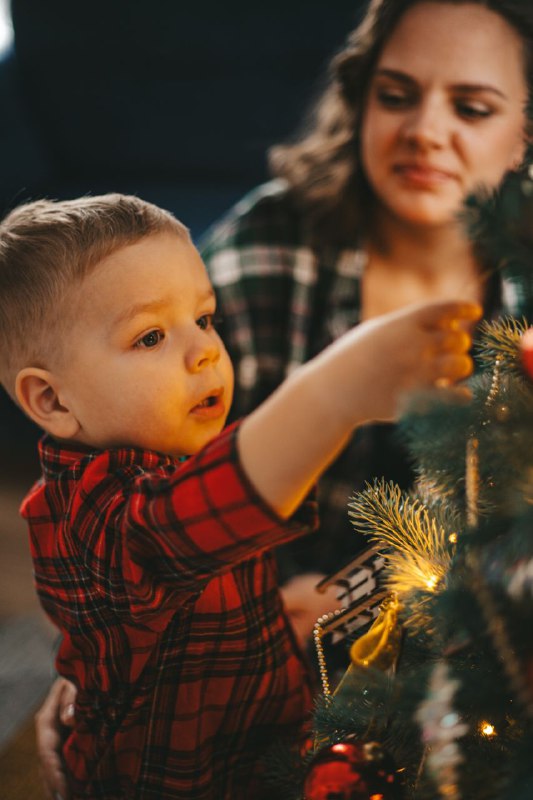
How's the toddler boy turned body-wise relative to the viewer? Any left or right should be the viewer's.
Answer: facing to the right of the viewer

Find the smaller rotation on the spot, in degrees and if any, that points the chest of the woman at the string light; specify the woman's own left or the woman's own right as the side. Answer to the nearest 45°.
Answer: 0° — they already face it
